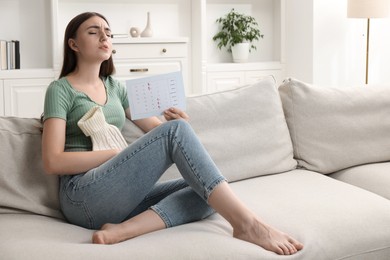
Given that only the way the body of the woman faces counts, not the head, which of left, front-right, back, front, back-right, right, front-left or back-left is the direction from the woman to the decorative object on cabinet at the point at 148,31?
back-left

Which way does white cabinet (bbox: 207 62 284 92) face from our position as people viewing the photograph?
facing the viewer

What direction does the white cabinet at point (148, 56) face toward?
toward the camera

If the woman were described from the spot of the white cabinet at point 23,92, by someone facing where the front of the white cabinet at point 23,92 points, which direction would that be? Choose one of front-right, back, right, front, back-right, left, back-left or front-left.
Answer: front

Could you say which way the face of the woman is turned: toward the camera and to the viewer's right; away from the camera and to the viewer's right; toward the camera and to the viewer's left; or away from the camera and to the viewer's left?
toward the camera and to the viewer's right

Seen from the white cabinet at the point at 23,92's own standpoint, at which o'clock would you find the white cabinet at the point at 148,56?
the white cabinet at the point at 148,56 is roughly at 9 o'clock from the white cabinet at the point at 23,92.

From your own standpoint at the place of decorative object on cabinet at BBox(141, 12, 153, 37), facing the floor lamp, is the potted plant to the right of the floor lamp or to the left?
left

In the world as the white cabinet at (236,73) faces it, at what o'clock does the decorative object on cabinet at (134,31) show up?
The decorative object on cabinet is roughly at 2 o'clock from the white cabinet.

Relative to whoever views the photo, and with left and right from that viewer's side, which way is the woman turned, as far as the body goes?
facing the viewer and to the right of the viewer

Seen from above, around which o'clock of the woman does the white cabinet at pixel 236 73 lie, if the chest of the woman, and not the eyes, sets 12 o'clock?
The white cabinet is roughly at 8 o'clock from the woman.

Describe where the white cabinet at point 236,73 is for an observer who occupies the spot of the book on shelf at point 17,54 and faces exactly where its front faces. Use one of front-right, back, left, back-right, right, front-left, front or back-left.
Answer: left

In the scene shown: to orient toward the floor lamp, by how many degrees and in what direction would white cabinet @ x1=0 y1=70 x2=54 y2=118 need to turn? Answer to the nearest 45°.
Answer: approximately 90° to its left

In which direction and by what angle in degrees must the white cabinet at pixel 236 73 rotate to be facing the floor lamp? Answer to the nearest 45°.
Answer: approximately 45° to its left

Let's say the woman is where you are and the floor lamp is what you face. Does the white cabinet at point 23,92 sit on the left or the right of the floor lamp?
left

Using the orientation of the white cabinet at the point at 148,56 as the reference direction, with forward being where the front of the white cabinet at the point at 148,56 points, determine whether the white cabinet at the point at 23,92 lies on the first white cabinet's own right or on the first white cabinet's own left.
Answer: on the first white cabinet's own right

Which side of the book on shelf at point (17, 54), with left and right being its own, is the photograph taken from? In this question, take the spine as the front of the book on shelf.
front
